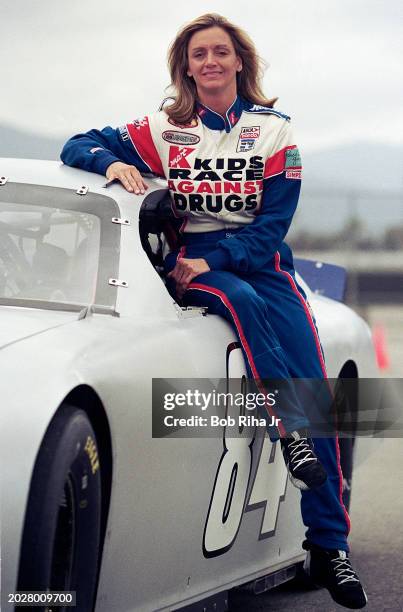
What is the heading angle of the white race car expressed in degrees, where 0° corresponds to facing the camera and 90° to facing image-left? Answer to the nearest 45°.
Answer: approximately 45°

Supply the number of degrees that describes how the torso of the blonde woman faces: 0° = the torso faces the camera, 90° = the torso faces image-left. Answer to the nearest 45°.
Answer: approximately 0°
